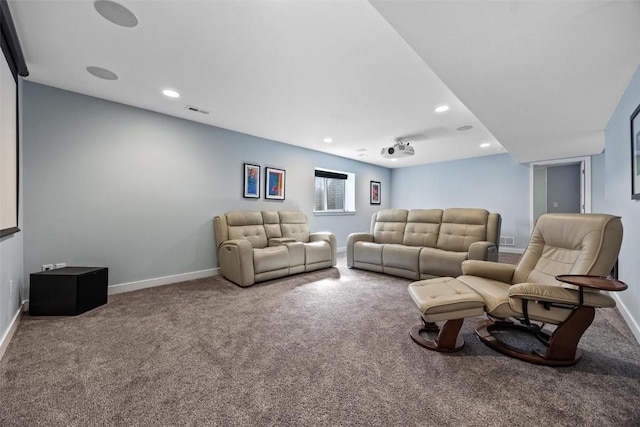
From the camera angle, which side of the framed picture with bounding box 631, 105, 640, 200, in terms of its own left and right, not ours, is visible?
left

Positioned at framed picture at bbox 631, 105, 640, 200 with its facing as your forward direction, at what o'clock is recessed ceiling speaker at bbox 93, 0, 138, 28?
The recessed ceiling speaker is roughly at 10 o'clock from the framed picture.

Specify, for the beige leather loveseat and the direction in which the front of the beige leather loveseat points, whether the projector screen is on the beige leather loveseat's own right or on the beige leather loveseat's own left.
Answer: on the beige leather loveseat's own right

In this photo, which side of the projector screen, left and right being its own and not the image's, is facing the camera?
right

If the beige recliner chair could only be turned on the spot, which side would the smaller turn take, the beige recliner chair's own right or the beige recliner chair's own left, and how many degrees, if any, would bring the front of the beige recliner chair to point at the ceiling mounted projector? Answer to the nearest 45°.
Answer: approximately 90° to the beige recliner chair's own right

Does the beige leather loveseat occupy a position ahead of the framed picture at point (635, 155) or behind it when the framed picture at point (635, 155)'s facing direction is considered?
ahead

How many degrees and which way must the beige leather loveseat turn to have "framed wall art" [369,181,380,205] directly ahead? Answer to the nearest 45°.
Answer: approximately 90° to its left

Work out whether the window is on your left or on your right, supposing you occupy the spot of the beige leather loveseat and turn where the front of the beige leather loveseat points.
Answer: on your left

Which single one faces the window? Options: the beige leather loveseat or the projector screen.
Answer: the projector screen

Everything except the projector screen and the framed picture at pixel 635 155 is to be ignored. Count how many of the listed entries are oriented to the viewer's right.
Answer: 1

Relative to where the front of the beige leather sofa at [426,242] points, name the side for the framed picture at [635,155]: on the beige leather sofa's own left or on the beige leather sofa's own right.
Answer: on the beige leather sofa's own left

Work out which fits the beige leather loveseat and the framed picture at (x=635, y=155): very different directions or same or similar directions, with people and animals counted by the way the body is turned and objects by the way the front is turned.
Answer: very different directions

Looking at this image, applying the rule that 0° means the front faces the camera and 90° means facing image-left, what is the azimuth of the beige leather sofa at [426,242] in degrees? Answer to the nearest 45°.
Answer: approximately 45°
